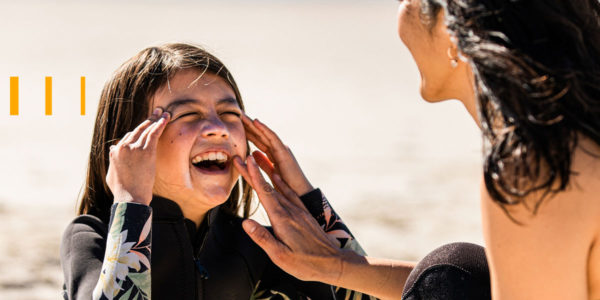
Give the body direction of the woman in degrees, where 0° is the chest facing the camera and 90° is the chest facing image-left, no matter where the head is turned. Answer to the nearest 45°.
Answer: approximately 135°

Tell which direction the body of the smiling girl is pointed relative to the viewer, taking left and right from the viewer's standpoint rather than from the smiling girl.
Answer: facing the viewer and to the right of the viewer

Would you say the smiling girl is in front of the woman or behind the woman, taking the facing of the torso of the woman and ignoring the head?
in front

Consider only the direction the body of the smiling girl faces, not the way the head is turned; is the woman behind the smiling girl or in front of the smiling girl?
in front
